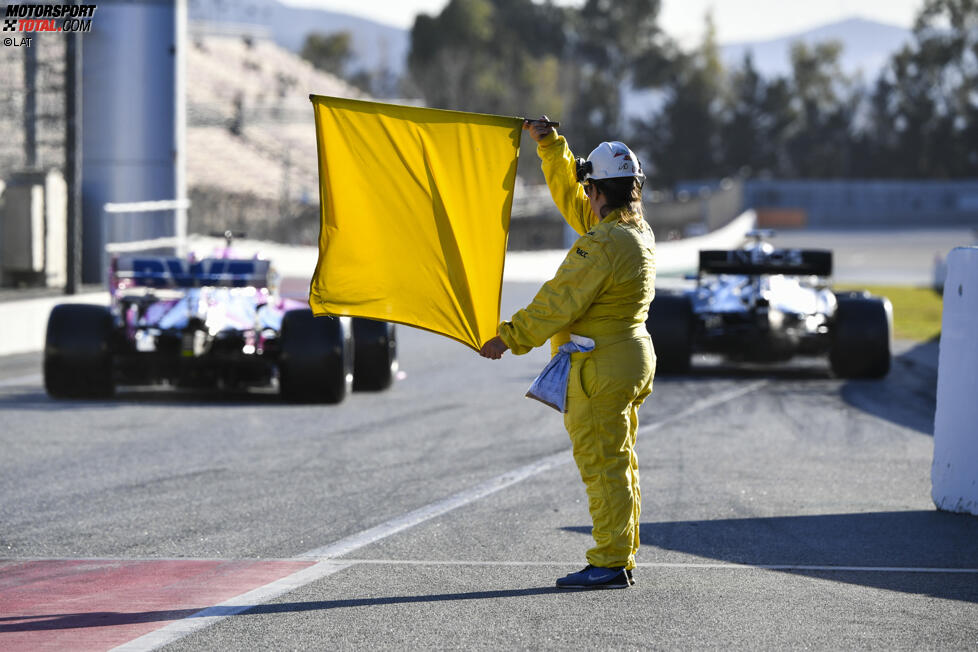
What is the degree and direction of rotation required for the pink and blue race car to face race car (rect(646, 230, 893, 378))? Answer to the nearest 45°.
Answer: approximately 90° to its right

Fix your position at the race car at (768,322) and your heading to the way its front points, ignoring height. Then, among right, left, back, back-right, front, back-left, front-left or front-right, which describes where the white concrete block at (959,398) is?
back

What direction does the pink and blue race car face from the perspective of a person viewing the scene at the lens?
facing away from the viewer

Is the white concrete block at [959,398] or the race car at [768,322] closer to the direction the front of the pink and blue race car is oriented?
the race car

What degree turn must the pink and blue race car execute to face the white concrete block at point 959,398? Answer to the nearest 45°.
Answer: approximately 135° to its right

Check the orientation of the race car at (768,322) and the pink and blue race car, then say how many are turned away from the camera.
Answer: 2

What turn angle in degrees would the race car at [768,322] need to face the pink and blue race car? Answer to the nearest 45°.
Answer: approximately 135° to its left

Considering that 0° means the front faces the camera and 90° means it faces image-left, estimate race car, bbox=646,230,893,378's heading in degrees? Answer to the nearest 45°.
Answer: approximately 180°
